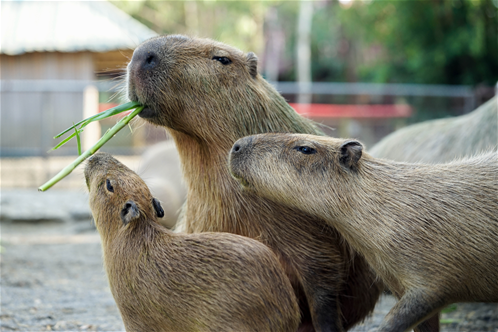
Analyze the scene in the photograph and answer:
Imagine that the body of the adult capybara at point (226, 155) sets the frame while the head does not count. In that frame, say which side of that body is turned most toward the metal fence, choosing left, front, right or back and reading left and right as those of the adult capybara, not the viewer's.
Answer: right

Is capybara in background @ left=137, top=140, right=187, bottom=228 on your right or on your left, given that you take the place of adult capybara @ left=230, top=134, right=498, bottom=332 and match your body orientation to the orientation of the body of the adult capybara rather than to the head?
on your right

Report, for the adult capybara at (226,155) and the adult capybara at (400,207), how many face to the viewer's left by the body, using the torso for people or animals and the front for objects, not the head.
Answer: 2

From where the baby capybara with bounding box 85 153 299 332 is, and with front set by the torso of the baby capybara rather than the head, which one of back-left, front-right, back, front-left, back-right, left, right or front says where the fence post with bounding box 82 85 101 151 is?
right

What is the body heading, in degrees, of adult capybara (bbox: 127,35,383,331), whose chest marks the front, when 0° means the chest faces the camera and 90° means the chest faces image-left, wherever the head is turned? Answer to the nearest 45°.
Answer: approximately 90°

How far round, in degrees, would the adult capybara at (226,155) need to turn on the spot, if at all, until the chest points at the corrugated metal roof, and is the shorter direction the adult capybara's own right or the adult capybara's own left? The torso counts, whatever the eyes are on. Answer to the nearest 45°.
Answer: approximately 90° to the adult capybara's own right

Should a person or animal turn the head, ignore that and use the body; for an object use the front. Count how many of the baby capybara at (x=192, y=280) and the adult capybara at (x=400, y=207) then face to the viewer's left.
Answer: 2

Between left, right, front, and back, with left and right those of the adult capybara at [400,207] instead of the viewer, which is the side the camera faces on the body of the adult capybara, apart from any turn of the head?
left

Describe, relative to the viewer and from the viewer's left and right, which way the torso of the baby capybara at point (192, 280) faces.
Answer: facing to the left of the viewer

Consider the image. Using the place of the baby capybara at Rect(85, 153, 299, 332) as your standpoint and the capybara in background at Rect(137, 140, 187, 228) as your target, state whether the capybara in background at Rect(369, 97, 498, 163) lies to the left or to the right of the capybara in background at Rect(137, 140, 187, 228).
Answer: right
